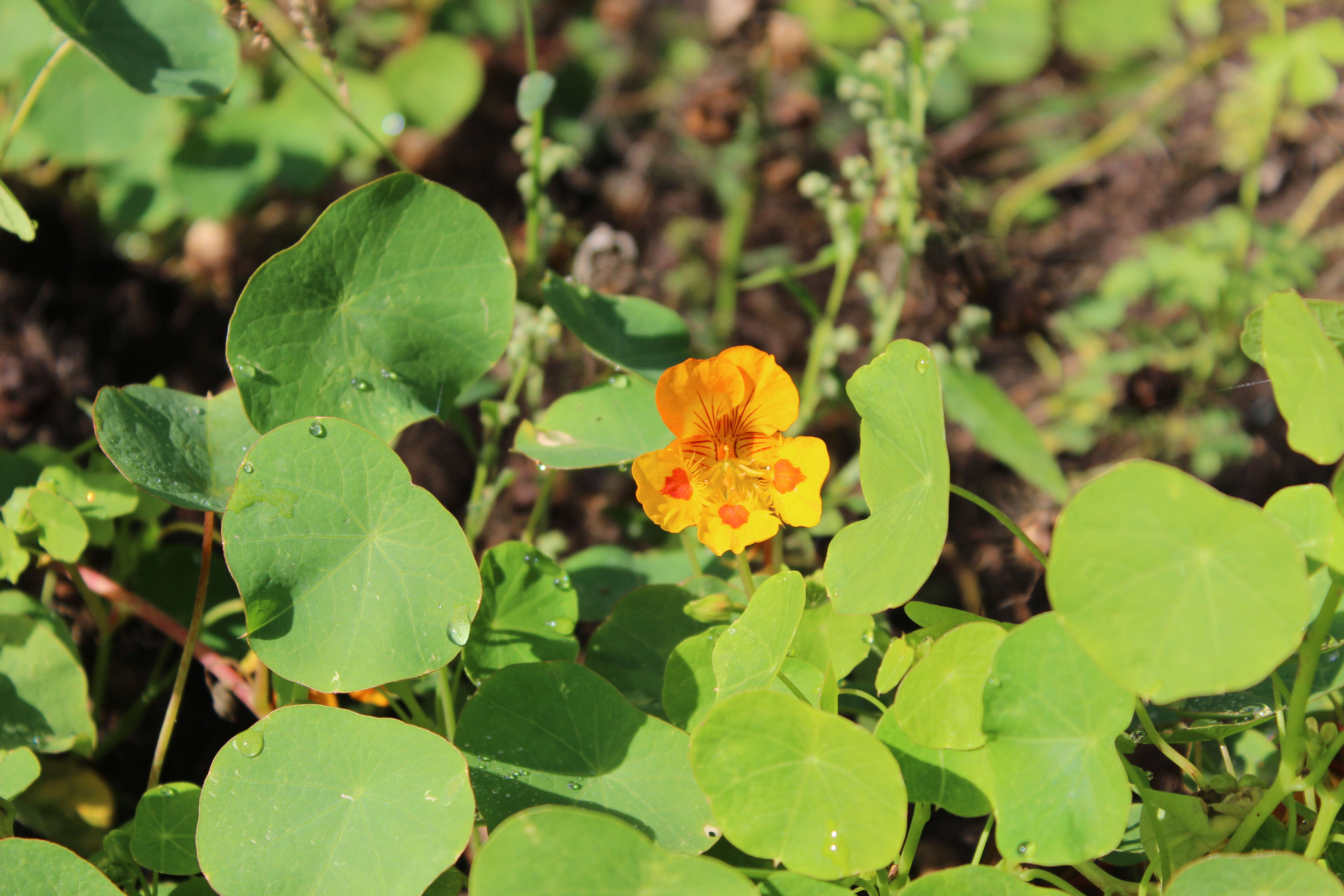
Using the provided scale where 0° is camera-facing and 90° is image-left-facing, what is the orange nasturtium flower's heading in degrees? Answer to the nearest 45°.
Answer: approximately 0°
